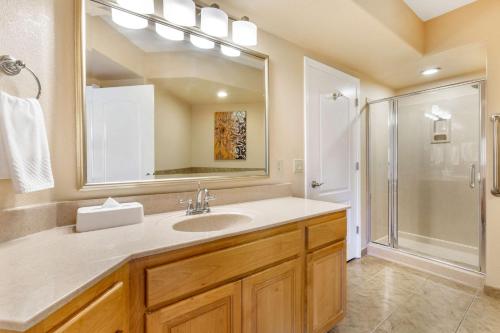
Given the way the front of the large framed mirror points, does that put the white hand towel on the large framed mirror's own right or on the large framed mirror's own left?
on the large framed mirror's own right

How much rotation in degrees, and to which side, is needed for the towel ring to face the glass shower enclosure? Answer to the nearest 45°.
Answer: approximately 45° to its left

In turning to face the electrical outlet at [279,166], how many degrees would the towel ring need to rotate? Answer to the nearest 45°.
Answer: approximately 45° to its left

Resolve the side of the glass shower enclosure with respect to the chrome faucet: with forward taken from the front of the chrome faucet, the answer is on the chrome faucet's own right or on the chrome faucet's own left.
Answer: on the chrome faucet's own left

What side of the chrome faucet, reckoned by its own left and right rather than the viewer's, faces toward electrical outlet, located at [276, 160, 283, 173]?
left

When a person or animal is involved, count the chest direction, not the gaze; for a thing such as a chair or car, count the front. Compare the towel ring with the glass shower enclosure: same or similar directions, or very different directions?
very different directions
